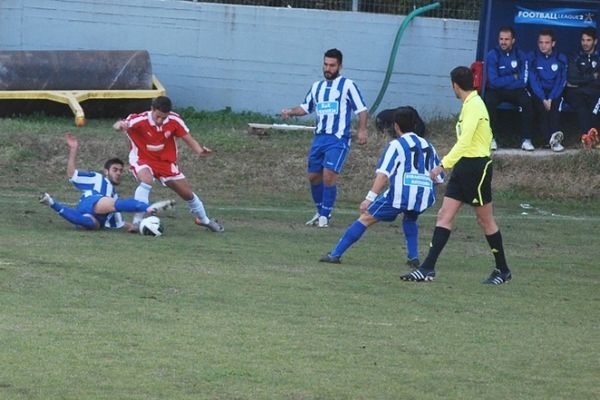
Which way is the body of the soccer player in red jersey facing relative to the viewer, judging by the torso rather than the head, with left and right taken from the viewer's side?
facing the viewer

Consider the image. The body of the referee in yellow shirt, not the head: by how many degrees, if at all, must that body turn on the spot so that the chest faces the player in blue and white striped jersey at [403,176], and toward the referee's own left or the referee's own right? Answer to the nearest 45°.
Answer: approximately 45° to the referee's own right

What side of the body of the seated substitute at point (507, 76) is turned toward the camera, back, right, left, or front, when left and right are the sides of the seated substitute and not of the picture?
front

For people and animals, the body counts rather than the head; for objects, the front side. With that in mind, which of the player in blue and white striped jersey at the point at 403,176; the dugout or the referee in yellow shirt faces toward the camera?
the dugout

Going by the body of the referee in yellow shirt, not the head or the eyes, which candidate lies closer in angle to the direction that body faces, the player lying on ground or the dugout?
the player lying on ground

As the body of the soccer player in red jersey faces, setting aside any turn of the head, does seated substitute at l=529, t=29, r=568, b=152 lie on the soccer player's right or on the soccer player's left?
on the soccer player's left

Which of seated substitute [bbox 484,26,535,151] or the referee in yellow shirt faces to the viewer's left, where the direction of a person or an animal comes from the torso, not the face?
the referee in yellow shirt

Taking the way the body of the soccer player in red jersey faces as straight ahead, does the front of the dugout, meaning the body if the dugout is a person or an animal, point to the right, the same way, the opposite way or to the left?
the same way

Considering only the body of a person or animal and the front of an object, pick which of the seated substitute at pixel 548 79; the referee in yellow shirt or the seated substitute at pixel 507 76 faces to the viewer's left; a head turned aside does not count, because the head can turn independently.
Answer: the referee in yellow shirt

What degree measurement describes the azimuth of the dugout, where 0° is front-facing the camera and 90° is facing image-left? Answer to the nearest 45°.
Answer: approximately 0°

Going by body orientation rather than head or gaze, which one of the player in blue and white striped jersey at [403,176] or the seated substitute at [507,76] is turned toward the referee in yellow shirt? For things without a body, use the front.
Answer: the seated substitute

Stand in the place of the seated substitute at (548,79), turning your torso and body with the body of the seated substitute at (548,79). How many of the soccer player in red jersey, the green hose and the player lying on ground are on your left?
0

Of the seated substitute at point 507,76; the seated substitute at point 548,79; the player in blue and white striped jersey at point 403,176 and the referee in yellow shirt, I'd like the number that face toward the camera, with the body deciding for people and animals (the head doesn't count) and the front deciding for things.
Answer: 2

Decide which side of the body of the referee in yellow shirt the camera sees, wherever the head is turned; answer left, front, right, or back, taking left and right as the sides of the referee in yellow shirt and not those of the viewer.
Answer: left

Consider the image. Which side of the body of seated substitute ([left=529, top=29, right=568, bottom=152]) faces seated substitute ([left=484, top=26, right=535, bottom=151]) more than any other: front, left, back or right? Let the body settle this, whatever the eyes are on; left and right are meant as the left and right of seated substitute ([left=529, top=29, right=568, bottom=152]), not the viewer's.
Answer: right

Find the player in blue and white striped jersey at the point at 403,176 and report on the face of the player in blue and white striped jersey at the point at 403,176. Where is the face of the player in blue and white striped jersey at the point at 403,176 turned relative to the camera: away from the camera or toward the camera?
away from the camera

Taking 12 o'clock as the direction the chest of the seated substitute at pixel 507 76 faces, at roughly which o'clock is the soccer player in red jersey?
The soccer player in red jersey is roughly at 1 o'clock from the seated substitute.

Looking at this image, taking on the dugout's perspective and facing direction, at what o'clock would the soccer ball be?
The soccer ball is roughly at 1 o'clock from the dugout.

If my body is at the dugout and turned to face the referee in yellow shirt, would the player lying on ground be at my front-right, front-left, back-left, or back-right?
front-right

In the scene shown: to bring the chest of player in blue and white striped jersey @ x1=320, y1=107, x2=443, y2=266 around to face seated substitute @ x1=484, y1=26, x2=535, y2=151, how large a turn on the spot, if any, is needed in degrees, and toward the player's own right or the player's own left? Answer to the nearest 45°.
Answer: approximately 45° to the player's own right

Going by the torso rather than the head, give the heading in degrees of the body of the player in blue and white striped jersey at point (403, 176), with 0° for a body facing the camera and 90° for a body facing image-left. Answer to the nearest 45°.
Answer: approximately 135°
